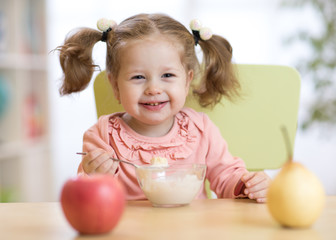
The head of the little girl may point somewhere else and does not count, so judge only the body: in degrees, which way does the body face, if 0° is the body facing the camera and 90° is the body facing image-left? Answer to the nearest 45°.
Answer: approximately 0°

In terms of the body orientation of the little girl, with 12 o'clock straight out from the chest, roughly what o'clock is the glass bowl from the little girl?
The glass bowl is roughly at 12 o'clock from the little girl.

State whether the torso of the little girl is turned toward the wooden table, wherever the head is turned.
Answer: yes

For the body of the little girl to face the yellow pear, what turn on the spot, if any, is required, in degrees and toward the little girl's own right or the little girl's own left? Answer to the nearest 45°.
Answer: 0° — they already face it

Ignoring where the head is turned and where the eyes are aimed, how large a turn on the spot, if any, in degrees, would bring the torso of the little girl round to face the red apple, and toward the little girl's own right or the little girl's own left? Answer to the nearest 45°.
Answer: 0° — they already face it
